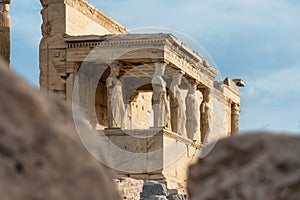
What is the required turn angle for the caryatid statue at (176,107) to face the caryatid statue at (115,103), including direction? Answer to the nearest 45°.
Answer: approximately 90° to its right

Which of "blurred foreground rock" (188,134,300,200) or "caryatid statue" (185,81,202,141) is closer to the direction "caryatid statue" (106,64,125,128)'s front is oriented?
the blurred foreground rock

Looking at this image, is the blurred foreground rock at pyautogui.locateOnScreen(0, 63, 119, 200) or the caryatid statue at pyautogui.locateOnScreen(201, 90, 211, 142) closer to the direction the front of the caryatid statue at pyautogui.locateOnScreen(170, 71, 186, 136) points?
the blurred foreground rock
